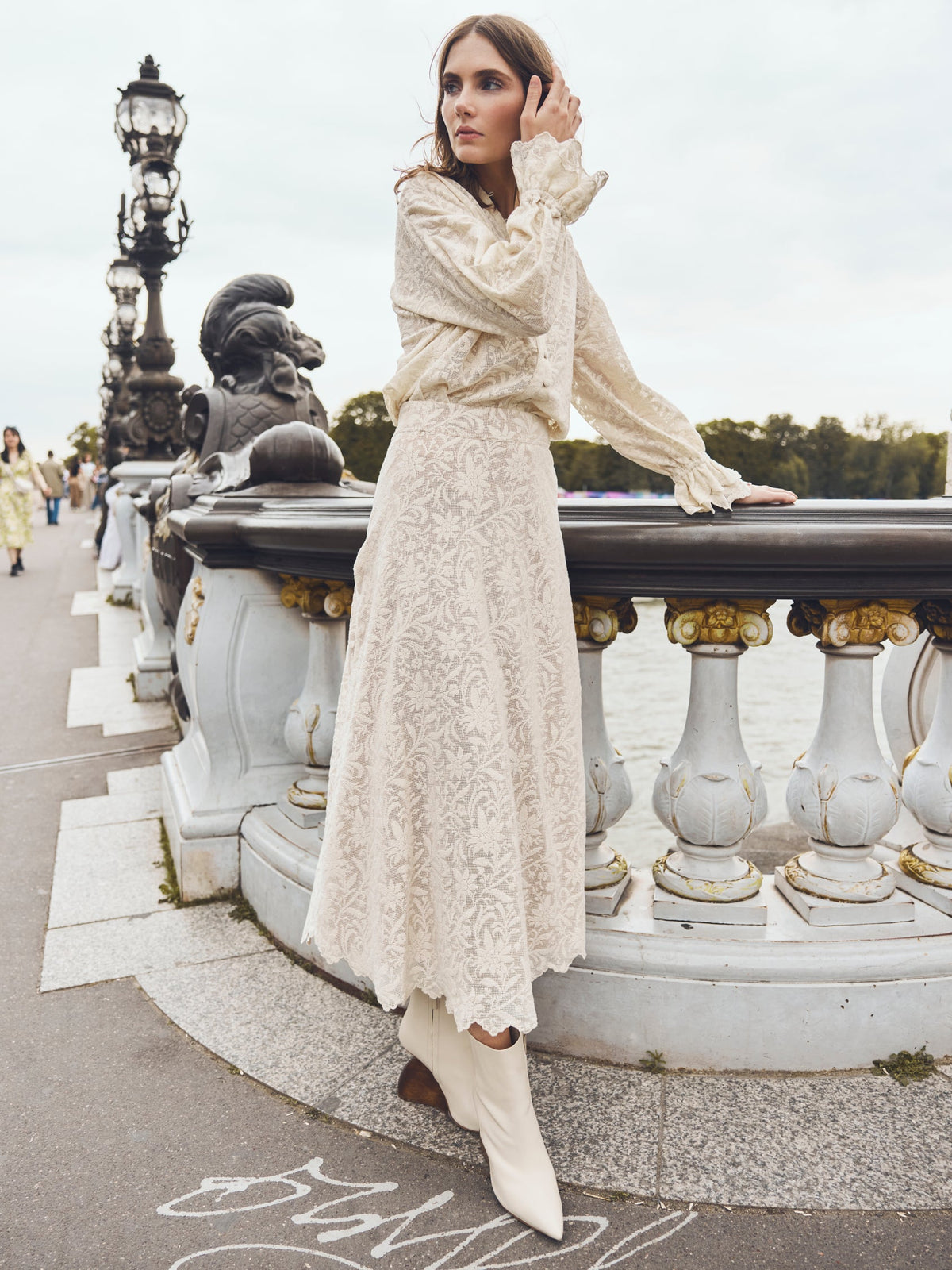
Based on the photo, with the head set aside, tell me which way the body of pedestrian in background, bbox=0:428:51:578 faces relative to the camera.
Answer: toward the camera

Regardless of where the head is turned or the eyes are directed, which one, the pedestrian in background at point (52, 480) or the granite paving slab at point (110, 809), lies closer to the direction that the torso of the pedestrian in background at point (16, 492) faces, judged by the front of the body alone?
the granite paving slab

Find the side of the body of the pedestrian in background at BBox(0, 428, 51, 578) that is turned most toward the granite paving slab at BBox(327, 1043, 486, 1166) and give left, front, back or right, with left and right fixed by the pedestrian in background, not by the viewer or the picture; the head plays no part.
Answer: front

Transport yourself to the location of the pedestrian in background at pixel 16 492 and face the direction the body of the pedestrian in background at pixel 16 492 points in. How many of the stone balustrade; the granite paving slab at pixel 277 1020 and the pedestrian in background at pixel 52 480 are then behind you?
1

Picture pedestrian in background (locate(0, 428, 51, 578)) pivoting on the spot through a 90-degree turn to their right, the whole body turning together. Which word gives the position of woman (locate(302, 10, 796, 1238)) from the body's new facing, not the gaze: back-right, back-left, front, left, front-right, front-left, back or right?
left

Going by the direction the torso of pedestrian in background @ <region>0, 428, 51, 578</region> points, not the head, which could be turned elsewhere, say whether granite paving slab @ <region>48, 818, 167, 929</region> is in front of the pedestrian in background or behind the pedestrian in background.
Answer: in front
